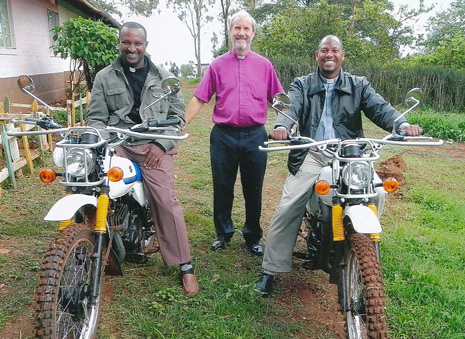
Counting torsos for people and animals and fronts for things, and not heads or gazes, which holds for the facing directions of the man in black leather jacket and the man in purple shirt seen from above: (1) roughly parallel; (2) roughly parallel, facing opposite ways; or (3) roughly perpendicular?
roughly parallel

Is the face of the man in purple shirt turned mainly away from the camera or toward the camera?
toward the camera

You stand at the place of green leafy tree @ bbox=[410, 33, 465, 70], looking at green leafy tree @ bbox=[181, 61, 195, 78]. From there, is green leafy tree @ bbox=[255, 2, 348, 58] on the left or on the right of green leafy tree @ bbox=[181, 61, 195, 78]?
left

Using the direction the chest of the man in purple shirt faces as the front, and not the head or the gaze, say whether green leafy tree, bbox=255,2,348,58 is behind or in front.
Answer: behind

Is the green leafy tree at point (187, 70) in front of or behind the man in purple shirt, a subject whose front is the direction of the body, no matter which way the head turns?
behind

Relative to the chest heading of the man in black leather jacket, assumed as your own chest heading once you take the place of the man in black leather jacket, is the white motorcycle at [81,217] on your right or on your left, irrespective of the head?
on your right

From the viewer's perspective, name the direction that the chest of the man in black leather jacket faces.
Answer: toward the camera

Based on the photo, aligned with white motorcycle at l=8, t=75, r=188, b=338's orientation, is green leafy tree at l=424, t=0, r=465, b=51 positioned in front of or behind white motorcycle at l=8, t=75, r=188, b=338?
behind

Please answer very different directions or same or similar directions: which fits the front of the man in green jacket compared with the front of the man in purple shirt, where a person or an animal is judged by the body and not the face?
same or similar directions

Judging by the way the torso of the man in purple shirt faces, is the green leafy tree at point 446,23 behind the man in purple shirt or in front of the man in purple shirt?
behind

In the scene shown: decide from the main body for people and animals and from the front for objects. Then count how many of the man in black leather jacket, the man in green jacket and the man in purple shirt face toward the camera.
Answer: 3

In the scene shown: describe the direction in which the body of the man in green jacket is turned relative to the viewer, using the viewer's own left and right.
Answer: facing the viewer

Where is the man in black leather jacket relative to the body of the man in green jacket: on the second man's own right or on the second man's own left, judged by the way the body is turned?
on the second man's own left

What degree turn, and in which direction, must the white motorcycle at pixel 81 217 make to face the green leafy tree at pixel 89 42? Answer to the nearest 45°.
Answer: approximately 135° to its right

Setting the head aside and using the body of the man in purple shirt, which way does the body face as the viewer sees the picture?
toward the camera

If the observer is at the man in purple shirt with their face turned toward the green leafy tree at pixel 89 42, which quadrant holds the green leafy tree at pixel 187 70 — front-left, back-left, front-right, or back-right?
front-right

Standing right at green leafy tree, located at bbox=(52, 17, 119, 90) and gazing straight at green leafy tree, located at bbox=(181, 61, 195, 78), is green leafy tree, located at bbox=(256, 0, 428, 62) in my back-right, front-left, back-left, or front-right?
front-right
